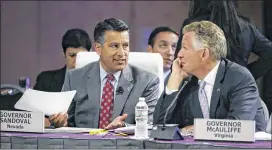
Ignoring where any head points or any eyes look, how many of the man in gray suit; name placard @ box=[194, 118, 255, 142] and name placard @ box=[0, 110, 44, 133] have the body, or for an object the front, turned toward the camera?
3

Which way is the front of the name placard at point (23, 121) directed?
toward the camera

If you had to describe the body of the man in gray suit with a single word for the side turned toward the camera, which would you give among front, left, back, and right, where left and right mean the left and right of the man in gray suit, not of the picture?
front

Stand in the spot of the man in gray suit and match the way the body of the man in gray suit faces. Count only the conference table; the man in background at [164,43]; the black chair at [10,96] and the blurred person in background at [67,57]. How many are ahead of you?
1

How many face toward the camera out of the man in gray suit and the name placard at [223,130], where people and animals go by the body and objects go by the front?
2

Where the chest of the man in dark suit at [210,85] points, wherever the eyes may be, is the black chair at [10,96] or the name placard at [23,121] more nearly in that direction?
the name placard

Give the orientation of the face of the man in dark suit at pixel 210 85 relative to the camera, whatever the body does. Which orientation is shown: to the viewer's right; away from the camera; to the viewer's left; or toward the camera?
to the viewer's left

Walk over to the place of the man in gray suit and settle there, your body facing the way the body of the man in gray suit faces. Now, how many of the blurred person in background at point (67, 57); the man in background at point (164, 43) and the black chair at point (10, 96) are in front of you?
0

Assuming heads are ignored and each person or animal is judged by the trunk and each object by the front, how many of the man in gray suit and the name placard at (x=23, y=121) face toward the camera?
2

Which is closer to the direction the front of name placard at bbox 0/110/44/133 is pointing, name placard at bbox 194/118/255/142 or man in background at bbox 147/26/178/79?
the name placard

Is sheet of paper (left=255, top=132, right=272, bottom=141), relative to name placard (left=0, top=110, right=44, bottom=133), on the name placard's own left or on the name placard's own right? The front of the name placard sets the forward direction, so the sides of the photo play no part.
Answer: on the name placard's own left

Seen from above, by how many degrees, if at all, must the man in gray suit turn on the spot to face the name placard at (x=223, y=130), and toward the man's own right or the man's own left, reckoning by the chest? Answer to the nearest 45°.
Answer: approximately 45° to the man's own left

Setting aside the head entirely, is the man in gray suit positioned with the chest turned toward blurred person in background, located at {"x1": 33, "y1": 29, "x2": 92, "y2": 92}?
no

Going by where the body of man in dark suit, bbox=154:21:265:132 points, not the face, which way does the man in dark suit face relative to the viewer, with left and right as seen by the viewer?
facing the viewer and to the left of the viewer
